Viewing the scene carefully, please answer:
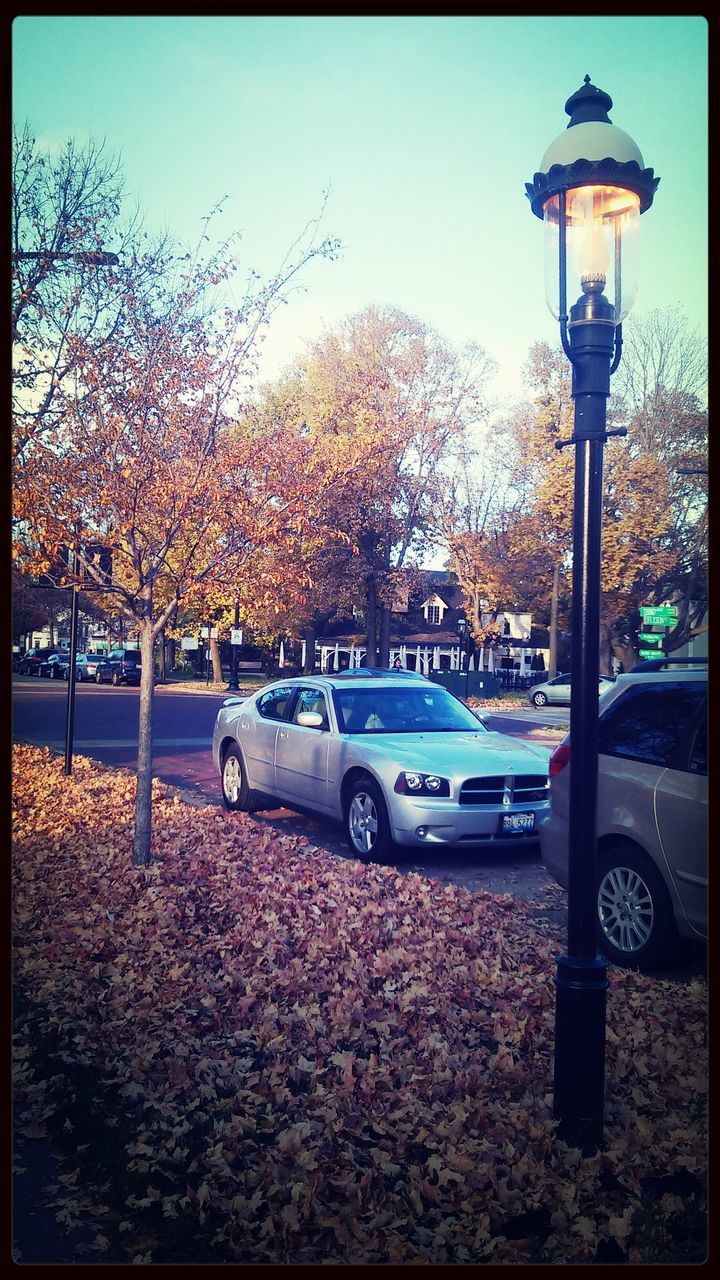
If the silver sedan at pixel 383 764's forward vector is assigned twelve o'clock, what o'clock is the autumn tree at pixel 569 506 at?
The autumn tree is roughly at 8 o'clock from the silver sedan.

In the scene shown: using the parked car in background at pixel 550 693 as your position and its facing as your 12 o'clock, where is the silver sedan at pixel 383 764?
The silver sedan is roughly at 9 o'clock from the parked car in background.

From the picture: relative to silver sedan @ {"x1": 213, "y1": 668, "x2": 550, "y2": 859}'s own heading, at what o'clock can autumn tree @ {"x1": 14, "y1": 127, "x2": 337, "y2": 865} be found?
The autumn tree is roughly at 3 o'clock from the silver sedan.

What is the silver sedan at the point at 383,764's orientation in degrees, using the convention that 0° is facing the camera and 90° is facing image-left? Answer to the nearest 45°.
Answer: approximately 315°

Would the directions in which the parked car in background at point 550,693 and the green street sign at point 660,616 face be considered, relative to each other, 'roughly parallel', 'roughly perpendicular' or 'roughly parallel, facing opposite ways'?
roughly perpendicular

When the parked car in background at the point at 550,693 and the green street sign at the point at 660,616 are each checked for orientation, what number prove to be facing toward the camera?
1

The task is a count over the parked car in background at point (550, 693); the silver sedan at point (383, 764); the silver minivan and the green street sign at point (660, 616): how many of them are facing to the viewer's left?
1

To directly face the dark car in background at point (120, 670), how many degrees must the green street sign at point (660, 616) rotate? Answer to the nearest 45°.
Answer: approximately 135° to its right

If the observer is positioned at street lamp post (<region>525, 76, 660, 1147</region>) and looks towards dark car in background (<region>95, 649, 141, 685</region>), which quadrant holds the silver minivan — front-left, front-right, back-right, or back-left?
front-right

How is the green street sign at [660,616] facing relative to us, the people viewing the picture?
facing the viewer

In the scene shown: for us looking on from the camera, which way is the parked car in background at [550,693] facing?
facing to the left of the viewer

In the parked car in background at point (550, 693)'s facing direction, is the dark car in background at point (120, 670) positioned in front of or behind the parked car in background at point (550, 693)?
in front

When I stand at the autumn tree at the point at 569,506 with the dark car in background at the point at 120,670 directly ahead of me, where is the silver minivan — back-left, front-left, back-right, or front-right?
front-left

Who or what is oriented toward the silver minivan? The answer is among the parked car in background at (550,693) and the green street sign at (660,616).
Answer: the green street sign

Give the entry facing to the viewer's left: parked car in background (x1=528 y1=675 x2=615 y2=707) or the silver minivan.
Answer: the parked car in background
